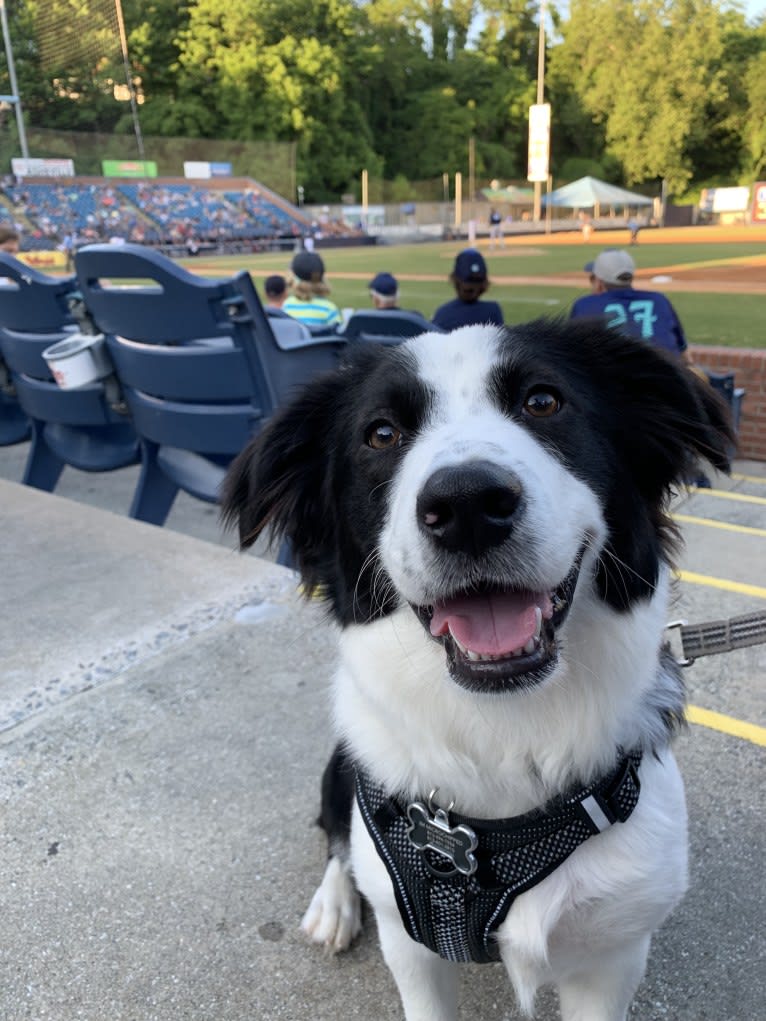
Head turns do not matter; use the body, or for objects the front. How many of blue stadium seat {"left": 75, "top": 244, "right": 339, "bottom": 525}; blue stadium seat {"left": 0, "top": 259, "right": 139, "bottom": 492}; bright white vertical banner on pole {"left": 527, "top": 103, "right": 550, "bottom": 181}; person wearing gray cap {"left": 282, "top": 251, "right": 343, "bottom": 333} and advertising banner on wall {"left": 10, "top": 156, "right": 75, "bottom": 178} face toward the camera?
2

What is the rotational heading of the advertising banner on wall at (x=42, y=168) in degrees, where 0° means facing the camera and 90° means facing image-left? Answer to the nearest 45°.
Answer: approximately 0°

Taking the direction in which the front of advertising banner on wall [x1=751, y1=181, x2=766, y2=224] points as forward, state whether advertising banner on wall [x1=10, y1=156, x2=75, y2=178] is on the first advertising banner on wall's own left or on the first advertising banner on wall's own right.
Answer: on the first advertising banner on wall's own right

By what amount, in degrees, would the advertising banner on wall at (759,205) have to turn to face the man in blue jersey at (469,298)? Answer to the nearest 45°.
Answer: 0° — it already faces them

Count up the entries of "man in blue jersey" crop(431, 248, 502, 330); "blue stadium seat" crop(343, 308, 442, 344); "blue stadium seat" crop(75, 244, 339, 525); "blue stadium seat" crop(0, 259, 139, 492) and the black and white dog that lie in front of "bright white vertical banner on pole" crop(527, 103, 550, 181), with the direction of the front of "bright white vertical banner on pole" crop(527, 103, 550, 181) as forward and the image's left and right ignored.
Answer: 5

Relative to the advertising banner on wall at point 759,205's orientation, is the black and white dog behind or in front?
in front

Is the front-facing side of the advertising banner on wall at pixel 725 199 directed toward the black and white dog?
yes

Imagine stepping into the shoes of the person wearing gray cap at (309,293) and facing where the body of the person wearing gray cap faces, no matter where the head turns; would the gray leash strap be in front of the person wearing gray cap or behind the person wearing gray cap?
behind

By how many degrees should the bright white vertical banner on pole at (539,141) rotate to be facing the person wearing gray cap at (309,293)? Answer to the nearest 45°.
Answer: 0° — it already faces them

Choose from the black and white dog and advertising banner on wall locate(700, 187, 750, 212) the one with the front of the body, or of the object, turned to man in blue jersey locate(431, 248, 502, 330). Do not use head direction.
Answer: the advertising banner on wall

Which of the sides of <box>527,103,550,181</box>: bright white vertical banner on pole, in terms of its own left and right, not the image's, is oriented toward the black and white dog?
front

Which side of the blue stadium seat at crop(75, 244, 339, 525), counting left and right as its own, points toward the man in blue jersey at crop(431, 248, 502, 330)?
front

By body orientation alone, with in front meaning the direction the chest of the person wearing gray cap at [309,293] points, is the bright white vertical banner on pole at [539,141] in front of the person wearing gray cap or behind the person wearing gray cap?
in front

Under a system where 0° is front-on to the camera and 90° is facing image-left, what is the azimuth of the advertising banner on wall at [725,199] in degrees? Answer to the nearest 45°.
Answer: approximately 0°

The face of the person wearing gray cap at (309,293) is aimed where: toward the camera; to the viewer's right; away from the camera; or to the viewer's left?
away from the camera
